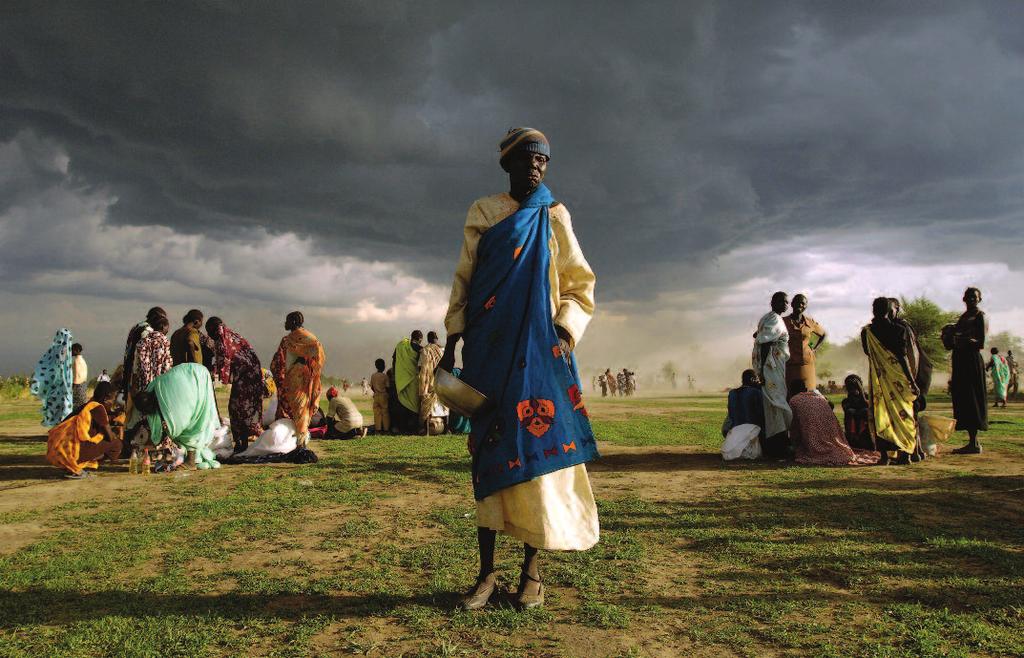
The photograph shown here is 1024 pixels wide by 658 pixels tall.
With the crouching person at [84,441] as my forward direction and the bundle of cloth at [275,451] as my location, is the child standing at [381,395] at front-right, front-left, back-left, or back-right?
back-right

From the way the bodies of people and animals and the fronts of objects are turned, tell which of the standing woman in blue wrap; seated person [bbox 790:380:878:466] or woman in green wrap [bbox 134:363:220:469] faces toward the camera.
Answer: the standing woman in blue wrap

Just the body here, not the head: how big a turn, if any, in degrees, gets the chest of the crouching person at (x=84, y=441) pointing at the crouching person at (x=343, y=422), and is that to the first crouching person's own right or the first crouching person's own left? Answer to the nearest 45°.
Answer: approximately 45° to the first crouching person's own left

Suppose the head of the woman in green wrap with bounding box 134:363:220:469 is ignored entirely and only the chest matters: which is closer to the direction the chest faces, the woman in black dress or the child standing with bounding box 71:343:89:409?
the child standing

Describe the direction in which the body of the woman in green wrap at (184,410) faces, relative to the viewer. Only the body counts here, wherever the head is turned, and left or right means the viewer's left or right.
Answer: facing to the left of the viewer

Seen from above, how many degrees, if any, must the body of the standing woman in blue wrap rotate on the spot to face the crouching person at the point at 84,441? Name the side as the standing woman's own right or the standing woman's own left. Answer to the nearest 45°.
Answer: approximately 135° to the standing woman's own right

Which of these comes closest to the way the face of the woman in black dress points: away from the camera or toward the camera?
toward the camera

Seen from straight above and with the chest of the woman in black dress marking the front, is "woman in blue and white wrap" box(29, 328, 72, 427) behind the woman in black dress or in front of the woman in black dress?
in front

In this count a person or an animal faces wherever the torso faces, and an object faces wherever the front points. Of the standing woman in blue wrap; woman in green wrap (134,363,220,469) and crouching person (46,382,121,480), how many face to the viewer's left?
1

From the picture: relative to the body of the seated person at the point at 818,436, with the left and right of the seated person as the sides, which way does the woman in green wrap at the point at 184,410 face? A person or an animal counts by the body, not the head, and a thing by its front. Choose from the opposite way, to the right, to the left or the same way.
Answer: to the left

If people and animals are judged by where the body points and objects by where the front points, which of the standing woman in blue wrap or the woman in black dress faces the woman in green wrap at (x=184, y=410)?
the woman in black dress

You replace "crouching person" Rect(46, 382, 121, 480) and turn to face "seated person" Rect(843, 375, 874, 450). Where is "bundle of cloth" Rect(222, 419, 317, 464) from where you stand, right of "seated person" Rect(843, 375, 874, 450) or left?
left

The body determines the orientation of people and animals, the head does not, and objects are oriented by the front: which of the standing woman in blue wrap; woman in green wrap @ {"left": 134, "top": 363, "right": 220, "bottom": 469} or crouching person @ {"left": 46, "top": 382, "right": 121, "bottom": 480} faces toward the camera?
the standing woman in blue wrap

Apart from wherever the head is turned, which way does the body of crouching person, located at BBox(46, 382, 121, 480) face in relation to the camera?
to the viewer's right

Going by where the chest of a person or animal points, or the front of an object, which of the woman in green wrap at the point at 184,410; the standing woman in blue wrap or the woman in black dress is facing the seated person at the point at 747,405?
the woman in black dress

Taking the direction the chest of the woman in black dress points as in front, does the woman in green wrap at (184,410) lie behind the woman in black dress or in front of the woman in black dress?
in front
